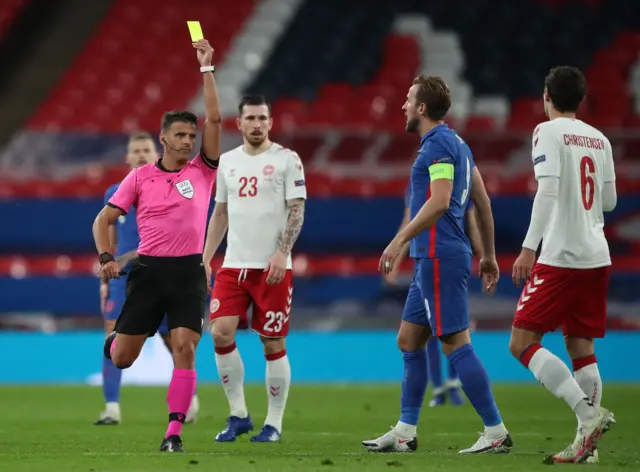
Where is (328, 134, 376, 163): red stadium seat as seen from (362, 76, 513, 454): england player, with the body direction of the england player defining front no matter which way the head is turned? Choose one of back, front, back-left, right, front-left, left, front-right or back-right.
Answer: right

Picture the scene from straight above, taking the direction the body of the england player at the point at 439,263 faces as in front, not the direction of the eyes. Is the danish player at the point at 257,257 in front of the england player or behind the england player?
in front

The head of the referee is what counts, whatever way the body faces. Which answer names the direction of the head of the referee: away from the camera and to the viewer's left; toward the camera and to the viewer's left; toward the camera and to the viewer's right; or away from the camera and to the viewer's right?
toward the camera and to the viewer's right

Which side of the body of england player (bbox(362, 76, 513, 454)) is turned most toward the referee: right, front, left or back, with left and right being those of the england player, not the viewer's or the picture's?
front

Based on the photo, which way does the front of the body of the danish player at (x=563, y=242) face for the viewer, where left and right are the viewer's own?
facing away from the viewer and to the left of the viewer

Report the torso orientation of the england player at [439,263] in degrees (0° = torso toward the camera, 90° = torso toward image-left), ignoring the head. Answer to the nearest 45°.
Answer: approximately 90°

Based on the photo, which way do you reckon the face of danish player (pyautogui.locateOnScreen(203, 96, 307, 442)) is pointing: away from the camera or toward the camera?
toward the camera

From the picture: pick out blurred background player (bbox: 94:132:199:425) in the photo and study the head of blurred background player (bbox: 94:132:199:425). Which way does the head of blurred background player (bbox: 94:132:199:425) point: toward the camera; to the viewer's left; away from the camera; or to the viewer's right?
toward the camera

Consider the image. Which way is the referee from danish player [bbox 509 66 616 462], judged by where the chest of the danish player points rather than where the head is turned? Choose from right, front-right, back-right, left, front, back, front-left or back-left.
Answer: front-left

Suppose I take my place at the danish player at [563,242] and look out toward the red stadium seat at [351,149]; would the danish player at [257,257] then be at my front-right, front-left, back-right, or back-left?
front-left

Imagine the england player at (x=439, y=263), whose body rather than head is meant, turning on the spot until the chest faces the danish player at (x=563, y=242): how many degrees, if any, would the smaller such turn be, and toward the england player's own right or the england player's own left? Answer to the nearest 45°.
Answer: approximately 135° to the england player's own left

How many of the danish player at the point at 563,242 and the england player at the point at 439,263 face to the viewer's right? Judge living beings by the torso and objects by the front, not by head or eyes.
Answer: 0

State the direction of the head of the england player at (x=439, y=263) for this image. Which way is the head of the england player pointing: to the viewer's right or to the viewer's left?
to the viewer's left

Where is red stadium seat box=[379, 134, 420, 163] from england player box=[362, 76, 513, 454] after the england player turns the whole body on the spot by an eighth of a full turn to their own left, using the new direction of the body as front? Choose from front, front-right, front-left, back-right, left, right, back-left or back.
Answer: back-right
